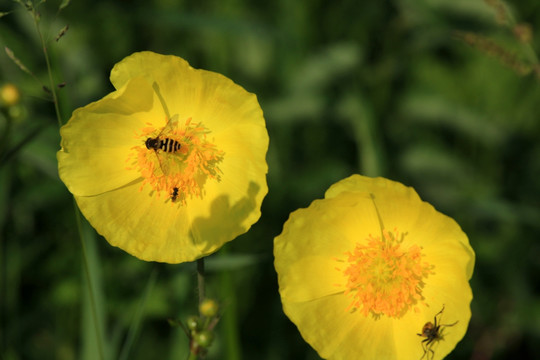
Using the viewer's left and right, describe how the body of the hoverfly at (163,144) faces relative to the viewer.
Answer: facing to the left of the viewer

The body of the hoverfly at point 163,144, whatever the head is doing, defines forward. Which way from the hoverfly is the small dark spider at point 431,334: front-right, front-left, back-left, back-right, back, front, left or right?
back-left

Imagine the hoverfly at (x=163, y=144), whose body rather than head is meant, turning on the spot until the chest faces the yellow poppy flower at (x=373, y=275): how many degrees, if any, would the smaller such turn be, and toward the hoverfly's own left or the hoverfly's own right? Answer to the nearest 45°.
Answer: approximately 135° to the hoverfly's own left
